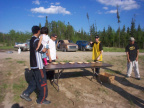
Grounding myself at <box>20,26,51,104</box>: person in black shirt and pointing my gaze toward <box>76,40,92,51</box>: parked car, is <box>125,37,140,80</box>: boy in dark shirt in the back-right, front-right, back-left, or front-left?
front-right

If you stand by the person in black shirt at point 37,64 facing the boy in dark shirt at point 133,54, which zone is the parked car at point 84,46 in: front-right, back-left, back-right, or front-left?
front-left

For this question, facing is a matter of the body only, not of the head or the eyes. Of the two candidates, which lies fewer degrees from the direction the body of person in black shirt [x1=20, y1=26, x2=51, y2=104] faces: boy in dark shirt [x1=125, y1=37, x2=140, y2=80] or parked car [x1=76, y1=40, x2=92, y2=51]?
the boy in dark shirt

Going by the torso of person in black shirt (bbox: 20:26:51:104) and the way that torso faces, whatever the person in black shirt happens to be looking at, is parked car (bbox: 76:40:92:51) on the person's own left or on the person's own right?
on the person's own left

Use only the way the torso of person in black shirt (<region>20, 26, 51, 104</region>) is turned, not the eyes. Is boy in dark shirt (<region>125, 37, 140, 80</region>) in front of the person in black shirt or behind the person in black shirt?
in front

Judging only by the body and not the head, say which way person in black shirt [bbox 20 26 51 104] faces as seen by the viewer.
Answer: to the viewer's right

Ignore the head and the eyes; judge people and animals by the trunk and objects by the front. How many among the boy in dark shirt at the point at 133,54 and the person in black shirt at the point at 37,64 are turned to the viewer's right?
1

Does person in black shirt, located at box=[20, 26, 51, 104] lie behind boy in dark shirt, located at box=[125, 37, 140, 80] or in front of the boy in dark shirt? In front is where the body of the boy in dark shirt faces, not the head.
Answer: in front
